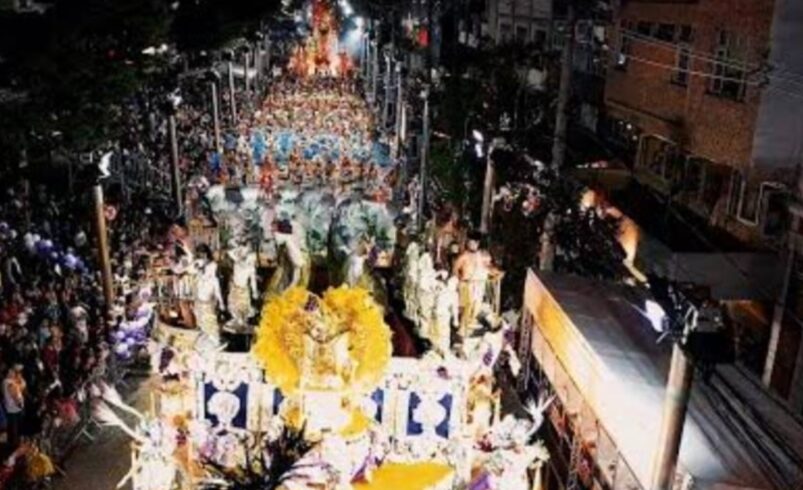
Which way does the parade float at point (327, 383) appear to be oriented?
toward the camera

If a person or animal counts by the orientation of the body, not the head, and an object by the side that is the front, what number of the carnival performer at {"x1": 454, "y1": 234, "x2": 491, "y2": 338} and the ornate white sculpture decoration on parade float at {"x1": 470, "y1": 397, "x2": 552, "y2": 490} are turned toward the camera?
2

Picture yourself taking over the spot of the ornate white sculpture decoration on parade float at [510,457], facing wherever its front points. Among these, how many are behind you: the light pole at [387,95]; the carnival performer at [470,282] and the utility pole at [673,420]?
2

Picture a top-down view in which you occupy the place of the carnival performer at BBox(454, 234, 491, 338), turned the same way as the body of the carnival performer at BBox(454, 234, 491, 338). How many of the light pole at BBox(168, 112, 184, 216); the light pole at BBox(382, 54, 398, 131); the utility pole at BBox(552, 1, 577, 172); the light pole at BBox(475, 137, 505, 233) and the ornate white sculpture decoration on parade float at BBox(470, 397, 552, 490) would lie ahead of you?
1

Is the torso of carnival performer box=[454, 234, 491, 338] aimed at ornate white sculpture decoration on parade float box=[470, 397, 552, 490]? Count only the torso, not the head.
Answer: yes

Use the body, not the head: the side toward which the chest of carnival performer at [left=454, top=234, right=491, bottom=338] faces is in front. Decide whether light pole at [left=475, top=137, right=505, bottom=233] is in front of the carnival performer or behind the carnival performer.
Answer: behind

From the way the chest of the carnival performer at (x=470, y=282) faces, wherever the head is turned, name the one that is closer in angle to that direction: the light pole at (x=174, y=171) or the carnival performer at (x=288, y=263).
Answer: the carnival performer

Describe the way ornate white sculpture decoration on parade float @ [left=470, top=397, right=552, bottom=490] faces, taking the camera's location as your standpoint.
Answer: facing the viewer

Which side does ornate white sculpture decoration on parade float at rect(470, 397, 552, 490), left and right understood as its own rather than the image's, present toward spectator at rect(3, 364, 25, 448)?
right

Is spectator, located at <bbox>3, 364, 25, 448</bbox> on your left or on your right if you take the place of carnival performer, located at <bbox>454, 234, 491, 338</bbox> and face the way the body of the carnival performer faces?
on your right

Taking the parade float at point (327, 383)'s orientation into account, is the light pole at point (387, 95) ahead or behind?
behind

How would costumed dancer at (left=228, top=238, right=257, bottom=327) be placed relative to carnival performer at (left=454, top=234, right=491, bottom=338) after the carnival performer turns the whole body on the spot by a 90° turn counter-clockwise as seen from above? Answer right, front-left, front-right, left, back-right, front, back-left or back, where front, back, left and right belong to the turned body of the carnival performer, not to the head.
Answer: back

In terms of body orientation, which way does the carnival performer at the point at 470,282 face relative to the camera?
toward the camera
